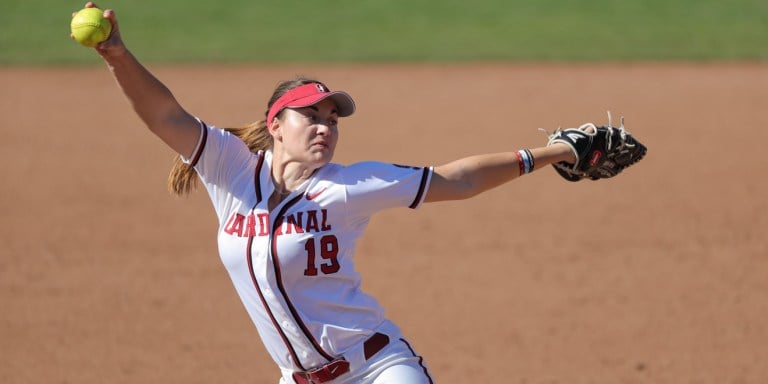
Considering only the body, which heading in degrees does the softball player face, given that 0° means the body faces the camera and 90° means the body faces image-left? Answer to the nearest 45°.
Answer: approximately 0°

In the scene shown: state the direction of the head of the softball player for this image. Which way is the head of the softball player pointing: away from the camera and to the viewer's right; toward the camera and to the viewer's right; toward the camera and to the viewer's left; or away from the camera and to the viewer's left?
toward the camera and to the viewer's right
